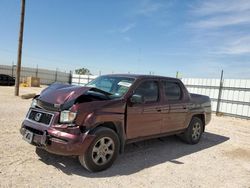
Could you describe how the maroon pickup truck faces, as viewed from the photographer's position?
facing the viewer and to the left of the viewer

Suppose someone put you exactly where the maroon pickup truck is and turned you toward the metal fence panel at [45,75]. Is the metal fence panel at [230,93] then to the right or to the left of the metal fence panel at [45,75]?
right

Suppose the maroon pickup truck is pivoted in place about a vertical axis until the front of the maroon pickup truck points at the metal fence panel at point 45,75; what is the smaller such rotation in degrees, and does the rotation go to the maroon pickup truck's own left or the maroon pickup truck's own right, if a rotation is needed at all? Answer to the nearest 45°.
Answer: approximately 135° to the maroon pickup truck's own right

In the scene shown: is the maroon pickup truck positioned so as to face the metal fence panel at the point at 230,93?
no
